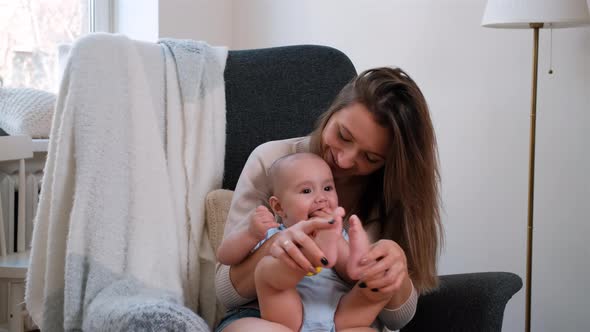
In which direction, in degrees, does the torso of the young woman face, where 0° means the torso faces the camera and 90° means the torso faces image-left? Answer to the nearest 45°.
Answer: approximately 0°
